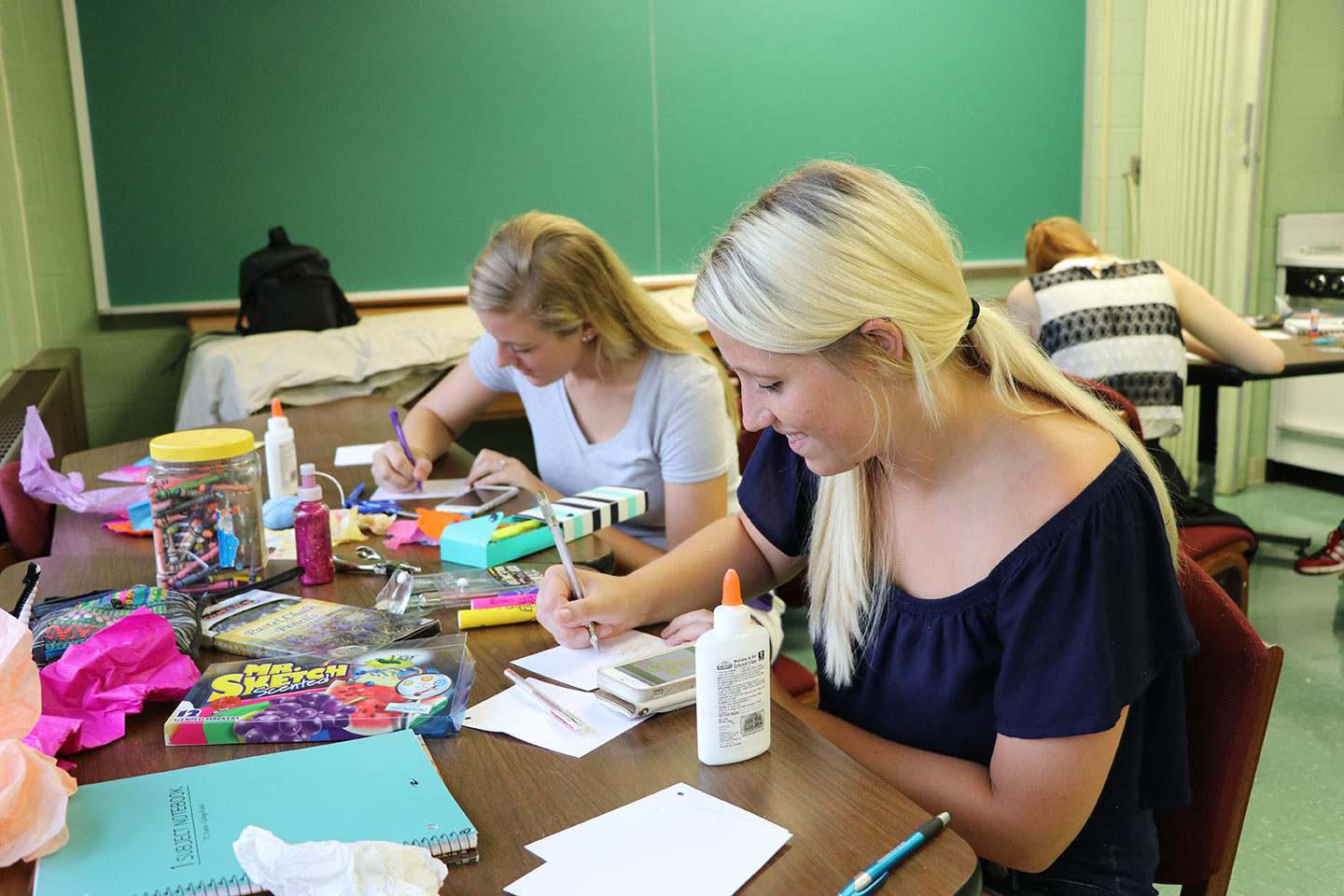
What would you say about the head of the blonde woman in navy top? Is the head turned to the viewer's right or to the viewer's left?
to the viewer's left

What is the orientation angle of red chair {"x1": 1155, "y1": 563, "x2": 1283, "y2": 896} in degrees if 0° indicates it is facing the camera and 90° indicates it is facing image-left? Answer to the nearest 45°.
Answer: approximately 45°

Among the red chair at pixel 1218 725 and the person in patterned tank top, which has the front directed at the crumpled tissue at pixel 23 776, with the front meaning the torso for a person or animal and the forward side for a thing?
the red chair

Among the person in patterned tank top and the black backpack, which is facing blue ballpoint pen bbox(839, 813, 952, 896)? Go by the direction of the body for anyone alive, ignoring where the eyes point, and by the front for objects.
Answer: the black backpack

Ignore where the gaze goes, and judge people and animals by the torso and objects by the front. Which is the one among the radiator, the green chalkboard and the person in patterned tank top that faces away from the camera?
the person in patterned tank top

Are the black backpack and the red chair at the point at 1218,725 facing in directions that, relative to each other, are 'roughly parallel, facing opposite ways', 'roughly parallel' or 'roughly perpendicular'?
roughly perpendicular

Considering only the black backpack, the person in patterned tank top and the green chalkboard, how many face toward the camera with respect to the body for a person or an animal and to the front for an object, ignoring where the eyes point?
2

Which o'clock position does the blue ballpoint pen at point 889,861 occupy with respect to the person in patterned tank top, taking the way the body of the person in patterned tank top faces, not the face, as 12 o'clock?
The blue ballpoint pen is roughly at 6 o'clock from the person in patterned tank top.

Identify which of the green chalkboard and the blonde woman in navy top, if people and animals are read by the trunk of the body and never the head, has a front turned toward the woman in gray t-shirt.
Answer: the green chalkboard

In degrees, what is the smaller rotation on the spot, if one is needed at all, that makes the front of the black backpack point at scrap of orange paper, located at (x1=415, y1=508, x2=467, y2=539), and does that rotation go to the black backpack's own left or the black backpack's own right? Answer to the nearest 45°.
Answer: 0° — it already faces it
